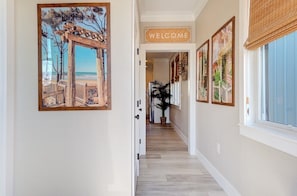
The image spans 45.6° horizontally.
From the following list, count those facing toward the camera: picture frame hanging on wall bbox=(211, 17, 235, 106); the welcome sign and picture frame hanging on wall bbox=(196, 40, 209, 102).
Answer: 1

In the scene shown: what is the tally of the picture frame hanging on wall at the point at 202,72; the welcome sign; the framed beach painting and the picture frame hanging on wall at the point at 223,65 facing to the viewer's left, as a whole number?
2

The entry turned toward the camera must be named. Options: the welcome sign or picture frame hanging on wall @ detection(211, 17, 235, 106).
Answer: the welcome sign

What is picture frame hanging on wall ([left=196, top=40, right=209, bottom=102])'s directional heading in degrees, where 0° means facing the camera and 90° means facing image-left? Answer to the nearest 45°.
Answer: approximately 90°

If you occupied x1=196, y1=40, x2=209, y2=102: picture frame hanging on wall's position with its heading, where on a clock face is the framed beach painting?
The framed beach painting is roughly at 10 o'clock from the picture frame hanging on wall.

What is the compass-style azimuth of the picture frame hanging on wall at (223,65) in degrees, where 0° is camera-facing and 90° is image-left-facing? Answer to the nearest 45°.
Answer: approximately 90°

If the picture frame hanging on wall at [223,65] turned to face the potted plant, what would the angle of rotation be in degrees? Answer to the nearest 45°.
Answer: approximately 90° to its right

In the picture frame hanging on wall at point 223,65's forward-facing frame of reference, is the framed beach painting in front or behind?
in front

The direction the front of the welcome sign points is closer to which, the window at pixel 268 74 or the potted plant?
the window

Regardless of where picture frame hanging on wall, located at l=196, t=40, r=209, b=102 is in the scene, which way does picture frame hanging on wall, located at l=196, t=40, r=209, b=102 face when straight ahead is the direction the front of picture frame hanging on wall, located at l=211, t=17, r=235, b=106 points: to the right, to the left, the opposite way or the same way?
the same way

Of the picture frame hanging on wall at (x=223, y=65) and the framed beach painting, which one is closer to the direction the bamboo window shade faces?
the framed beach painting

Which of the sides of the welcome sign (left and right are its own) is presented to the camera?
front
